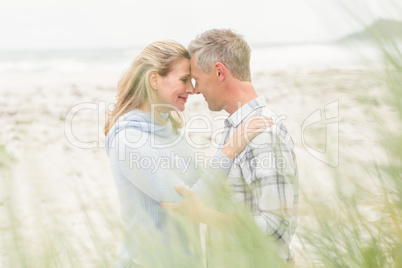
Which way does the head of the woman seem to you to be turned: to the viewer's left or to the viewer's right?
to the viewer's right

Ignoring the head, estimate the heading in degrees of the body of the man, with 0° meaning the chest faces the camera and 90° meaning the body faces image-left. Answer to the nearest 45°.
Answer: approximately 90°

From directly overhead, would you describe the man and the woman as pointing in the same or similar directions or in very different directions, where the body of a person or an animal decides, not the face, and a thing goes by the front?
very different directions

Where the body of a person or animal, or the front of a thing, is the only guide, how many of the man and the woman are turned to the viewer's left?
1

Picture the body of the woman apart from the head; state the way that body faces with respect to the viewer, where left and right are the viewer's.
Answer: facing to the right of the viewer

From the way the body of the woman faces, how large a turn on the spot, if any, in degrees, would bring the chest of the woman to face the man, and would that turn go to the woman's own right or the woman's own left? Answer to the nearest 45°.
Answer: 0° — they already face them

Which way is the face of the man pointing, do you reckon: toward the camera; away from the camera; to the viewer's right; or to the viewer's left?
to the viewer's left

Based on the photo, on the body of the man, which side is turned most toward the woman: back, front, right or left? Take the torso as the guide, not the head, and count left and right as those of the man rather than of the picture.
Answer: front
